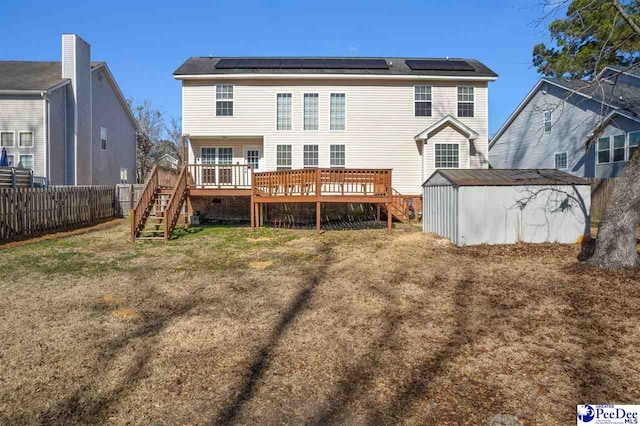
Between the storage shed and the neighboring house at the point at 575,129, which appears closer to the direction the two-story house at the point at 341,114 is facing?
the neighboring house

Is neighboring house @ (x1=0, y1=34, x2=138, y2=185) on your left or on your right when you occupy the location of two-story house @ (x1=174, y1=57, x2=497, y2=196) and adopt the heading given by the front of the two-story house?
on your left

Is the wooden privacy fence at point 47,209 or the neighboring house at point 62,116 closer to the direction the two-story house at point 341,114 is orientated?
the neighboring house

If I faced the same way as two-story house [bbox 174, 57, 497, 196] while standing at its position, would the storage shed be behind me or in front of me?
behind

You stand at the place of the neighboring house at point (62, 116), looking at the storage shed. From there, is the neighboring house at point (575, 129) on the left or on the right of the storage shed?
left

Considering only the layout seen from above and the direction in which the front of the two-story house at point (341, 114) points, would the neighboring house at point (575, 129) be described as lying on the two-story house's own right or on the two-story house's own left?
on the two-story house's own right

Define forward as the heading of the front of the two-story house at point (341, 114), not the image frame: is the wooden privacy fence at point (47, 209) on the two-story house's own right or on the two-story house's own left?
on the two-story house's own left

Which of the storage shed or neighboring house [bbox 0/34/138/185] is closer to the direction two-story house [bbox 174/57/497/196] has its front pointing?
the neighboring house

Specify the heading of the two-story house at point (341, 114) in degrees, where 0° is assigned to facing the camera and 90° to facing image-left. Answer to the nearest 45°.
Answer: approximately 180°
